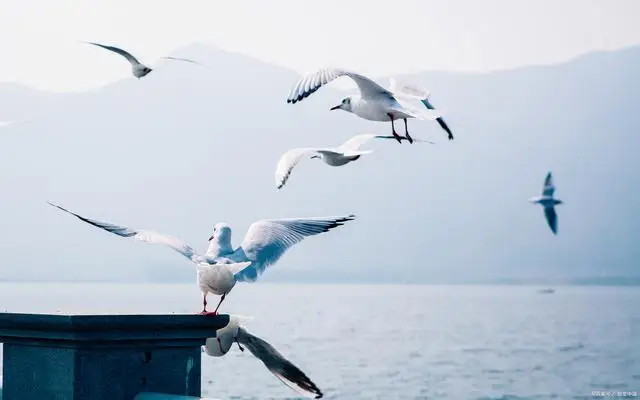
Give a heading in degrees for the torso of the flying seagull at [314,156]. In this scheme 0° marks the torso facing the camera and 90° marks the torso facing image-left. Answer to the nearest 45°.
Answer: approximately 45°

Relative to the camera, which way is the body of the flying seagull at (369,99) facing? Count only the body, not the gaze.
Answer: to the viewer's left

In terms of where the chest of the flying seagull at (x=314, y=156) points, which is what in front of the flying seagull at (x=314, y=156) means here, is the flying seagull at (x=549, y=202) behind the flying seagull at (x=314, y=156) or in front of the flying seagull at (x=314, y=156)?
behind
